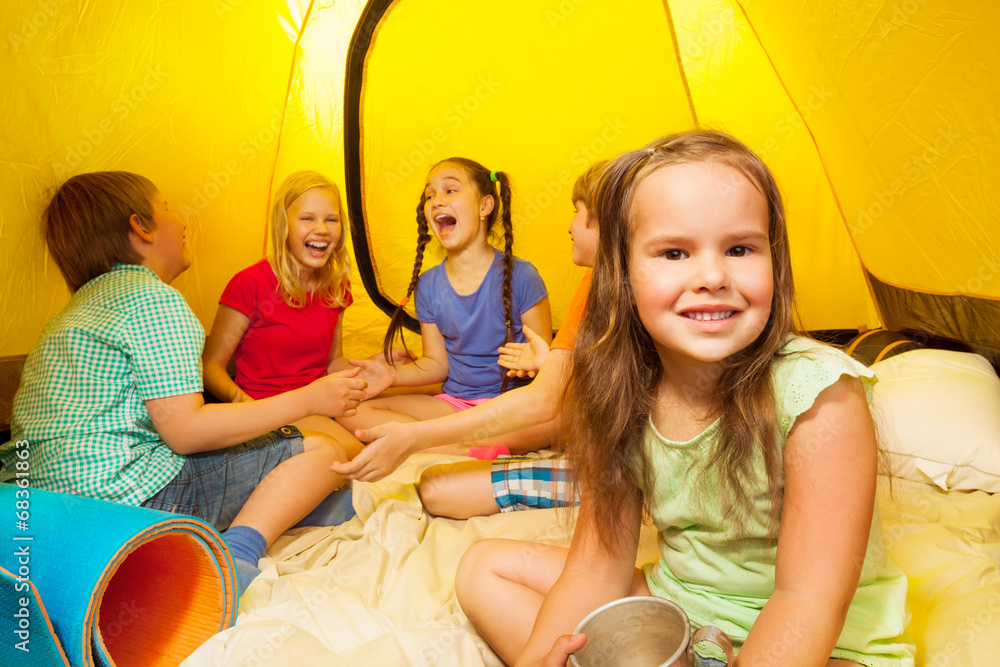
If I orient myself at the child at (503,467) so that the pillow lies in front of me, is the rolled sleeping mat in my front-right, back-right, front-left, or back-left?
back-right

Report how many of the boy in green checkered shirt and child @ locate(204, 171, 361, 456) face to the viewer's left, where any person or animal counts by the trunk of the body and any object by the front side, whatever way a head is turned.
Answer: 0

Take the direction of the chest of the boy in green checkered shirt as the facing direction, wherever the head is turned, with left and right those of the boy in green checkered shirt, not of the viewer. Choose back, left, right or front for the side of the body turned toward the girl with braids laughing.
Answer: front

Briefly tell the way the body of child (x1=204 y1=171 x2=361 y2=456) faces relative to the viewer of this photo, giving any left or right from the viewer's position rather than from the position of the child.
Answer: facing the viewer and to the right of the viewer

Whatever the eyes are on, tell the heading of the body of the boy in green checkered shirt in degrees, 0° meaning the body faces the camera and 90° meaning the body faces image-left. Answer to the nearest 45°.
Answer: approximately 225°

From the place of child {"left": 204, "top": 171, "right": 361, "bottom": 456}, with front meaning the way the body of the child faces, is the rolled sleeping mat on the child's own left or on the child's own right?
on the child's own right

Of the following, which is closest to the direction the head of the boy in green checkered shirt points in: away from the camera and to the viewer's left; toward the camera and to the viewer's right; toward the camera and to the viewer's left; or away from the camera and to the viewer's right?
away from the camera and to the viewer's right

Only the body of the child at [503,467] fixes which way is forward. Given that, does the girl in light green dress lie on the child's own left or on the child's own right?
on the child's own left

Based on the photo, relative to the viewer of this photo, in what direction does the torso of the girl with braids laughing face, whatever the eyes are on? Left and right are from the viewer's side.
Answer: facing the viewer and to the left of the viewer

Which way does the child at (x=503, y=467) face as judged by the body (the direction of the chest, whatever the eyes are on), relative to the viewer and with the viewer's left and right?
facing to the left of the viewer

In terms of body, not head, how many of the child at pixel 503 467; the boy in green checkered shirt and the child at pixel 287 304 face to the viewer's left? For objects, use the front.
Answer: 1

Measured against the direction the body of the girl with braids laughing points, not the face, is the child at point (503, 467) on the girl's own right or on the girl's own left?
on the girl's own left
